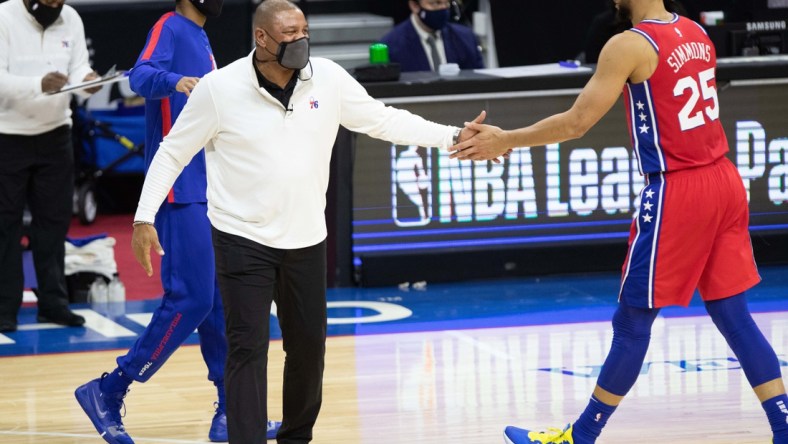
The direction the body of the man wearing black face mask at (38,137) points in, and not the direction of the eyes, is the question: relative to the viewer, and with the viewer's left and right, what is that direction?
facing the viewer and to the right of the viewer

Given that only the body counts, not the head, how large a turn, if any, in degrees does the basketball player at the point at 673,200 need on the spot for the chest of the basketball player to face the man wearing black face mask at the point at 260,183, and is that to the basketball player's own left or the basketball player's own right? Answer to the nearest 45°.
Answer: approximately 45° to the basketball player's own left

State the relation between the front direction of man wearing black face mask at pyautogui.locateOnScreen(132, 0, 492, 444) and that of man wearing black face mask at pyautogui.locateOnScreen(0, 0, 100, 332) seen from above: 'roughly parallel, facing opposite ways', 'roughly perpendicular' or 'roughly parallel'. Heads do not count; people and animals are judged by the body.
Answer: roughly parallel

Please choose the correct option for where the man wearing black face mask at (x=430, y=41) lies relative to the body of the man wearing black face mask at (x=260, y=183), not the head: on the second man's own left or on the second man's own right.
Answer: on the second man's own left

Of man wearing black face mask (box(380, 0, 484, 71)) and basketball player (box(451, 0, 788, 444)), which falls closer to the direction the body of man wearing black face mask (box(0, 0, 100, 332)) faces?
the basketball player

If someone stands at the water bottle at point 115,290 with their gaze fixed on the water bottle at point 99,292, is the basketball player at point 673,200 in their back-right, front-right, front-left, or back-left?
back-left

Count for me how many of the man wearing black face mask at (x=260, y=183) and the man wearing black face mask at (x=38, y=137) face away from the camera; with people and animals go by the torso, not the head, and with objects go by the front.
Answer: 0

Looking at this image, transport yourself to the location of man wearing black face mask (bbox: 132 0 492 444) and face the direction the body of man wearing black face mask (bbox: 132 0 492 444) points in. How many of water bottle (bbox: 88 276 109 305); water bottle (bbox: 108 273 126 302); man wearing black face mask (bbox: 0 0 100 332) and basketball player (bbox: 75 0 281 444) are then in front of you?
0

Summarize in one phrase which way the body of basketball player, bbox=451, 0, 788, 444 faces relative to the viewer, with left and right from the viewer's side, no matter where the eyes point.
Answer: facing away from the viewer and to the left of the viewer

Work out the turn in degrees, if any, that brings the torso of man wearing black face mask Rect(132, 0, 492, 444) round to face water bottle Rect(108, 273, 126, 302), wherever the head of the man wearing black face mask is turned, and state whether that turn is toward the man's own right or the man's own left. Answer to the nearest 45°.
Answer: approximately 135° to the man's own left

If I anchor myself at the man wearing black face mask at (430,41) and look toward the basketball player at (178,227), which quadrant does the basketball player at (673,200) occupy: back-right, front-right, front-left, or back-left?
front-left

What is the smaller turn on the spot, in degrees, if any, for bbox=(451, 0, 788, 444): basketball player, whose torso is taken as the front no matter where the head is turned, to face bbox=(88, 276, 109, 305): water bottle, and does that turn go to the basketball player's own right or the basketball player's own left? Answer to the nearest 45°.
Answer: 0° — they already face it

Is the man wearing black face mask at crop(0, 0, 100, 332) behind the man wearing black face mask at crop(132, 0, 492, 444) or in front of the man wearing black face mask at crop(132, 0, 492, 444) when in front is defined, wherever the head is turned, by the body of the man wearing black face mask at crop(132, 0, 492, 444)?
behind

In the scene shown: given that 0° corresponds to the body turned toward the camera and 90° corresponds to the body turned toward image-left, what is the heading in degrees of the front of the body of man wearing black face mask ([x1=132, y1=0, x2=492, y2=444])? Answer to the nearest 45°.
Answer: approximately 315°

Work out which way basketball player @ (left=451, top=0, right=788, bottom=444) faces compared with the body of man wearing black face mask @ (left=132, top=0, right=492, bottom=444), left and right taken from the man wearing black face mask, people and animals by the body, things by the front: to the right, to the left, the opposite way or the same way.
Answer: the opposite way

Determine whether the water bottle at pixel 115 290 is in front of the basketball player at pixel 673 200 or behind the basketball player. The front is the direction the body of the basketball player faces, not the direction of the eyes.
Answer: in front

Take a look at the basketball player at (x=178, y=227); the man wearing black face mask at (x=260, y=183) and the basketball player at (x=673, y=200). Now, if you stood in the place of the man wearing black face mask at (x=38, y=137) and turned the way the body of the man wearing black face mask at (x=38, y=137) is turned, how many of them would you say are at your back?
0

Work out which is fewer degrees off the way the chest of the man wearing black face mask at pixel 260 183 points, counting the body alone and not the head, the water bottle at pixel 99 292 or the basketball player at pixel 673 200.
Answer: the basketball player

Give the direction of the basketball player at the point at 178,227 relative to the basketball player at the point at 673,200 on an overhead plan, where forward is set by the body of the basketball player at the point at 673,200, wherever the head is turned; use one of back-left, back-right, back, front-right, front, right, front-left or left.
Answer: front-left
